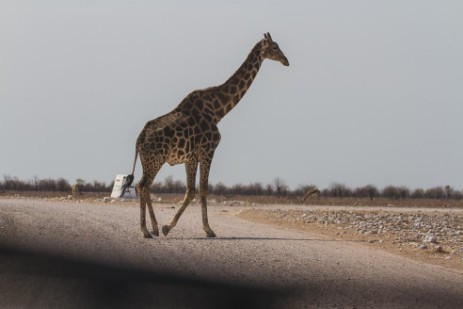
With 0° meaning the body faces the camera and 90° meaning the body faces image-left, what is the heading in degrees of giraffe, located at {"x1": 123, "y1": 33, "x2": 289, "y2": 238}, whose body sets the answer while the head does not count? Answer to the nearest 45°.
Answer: approximately 270°

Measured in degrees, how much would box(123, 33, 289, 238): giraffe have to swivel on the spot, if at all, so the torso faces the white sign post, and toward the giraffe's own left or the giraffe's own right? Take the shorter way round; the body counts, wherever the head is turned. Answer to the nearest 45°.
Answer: approximately 90° to the giraffe's own left
